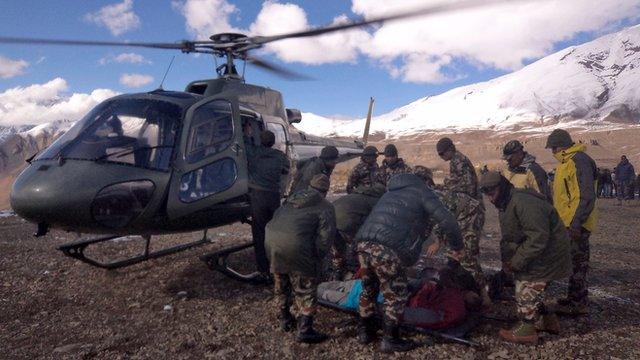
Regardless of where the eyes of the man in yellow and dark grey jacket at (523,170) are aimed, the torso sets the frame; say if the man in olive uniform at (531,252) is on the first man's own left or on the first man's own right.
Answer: on the first man's own left

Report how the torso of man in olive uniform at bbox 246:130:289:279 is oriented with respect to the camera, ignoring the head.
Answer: away from the camera

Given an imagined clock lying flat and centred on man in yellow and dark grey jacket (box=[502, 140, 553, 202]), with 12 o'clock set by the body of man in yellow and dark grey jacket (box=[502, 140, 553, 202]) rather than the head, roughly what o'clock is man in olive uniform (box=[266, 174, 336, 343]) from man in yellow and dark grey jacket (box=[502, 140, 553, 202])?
man in olive uniform (box=[266, 174, 336, 343]) is roughly at 12 o'clock from man in yellow and dark grey jacket (box=[502, 140, 553, 202]).

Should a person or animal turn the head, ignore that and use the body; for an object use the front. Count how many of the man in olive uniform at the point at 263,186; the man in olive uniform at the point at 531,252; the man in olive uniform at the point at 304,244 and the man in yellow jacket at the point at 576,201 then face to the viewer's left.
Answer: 2

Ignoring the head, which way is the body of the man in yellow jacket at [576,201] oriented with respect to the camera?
to the viewer's left

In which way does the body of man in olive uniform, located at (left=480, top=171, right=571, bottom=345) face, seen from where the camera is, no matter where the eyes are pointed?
to the viewer's left

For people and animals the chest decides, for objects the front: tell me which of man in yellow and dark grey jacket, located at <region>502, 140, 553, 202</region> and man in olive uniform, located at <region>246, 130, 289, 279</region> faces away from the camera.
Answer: man in olive uniform, located at <region>246, 130, 289, 279</region>

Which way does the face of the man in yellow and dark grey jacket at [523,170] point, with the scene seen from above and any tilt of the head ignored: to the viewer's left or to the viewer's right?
to the viewer's left

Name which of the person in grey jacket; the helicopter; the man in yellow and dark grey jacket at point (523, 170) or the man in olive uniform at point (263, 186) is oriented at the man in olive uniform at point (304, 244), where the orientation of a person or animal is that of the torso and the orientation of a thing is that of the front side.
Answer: the man in yellow and dark grey jacket at point (523, 170)

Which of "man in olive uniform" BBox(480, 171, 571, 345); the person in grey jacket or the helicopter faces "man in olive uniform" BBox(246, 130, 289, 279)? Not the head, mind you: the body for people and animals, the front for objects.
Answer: "man in olive uniform" BBox(480, 171, 571, 345)

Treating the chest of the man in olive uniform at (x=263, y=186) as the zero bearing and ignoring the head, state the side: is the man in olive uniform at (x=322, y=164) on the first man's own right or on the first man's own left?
on the first man's own right

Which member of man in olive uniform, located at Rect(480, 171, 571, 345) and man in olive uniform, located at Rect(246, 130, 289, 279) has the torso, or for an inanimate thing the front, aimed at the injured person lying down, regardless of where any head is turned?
man in olive uniform, located at Rect(480, 171, 571, 345)

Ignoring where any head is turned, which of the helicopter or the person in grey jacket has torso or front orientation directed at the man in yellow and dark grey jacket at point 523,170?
the person in grey jacket

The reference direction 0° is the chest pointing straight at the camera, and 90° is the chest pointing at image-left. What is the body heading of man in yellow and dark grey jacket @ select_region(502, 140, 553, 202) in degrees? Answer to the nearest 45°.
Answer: approximately 45°

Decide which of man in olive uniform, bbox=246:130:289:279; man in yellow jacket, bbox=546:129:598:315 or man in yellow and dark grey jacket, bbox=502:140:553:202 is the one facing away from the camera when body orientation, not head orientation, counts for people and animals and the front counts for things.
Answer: man in olive uniform, bbox=246:130:289:279
